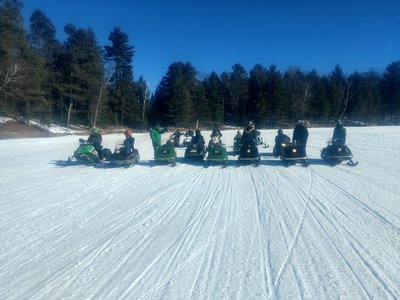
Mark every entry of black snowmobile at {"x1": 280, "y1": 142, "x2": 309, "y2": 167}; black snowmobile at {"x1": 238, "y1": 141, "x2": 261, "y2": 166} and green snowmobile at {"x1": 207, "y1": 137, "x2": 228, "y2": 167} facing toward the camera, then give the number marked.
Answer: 3

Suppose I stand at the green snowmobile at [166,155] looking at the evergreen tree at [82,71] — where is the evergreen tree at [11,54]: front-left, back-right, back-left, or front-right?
front-left

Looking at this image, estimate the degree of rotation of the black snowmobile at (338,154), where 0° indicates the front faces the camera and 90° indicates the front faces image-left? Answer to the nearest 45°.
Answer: approximately 315°

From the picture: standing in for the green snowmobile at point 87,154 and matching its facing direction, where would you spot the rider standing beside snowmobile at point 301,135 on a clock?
The rider standing beside snowmobile is roughly at 8 o'clock from the green snowmobile.

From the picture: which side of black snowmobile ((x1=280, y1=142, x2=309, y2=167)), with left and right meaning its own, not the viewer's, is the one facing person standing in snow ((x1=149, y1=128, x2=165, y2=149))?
right

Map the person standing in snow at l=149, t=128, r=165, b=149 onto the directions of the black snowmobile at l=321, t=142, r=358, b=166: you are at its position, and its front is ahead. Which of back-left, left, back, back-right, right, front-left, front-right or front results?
back-right

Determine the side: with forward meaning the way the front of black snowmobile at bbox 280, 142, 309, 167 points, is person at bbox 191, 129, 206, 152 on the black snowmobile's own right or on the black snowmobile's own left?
on the black snowmobile's own right

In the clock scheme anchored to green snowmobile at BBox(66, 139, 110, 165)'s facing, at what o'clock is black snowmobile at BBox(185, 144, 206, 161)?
black snowmobile at BBox(185, 144, 206, 161) is roughly at 8 o'clock from green snowmobile at BBox(66, 139, 110, 165).

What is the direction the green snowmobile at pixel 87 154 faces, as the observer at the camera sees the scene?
facing the viewer and to the left of the viewer

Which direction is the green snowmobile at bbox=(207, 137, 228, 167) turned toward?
toward the camera

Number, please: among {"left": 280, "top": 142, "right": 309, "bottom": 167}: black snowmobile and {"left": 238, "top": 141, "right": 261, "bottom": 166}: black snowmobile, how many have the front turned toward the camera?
2

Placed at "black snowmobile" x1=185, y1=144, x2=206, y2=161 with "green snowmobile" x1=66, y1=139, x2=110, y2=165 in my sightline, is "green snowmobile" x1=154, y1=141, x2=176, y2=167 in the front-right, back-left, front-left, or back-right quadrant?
front-left

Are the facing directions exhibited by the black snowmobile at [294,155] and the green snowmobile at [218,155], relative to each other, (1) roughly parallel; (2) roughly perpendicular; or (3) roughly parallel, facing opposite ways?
roughly parallel
